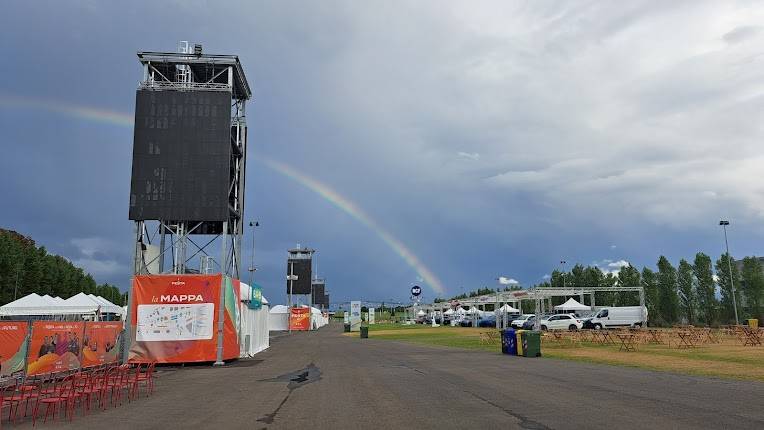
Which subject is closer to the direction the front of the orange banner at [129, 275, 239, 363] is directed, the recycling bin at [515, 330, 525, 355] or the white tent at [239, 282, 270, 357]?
the recycling bin

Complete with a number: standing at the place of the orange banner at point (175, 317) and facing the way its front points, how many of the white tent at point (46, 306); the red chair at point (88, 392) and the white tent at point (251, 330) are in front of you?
1

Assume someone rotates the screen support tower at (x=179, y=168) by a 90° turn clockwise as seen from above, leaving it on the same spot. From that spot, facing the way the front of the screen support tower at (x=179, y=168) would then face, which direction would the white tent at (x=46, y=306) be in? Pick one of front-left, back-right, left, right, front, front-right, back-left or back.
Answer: front-right

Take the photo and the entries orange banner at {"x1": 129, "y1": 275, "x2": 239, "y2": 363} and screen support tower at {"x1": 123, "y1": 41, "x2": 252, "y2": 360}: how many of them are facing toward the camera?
2

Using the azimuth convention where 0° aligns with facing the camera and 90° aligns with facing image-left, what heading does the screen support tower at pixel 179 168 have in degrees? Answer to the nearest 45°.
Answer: approximately 0°

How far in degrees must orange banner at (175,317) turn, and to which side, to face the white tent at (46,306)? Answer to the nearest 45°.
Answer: approximately 135° to its right

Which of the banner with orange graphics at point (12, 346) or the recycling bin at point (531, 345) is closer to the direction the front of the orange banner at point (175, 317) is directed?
the banner with orange graphics

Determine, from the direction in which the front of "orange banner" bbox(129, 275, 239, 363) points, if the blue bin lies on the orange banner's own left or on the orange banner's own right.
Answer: on the orange banner's own left

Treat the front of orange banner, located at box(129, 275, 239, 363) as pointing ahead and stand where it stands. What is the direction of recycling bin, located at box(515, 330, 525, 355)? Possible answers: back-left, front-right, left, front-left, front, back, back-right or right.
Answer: left

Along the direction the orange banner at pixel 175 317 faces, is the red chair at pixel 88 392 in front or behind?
in front

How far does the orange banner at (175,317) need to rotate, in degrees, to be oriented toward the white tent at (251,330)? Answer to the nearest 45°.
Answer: approximately 135° to its left
